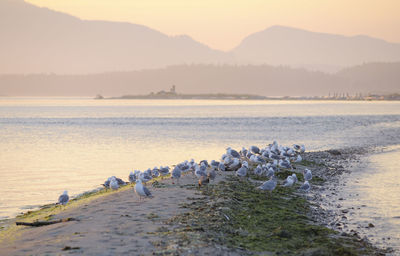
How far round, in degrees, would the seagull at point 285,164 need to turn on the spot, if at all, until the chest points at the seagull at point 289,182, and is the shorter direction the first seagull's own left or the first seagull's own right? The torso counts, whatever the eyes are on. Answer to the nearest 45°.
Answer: approximately 90° to the first seagull's own left

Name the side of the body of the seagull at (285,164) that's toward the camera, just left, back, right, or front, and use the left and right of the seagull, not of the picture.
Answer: left

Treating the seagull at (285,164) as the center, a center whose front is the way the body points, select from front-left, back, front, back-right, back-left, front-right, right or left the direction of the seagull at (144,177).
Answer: front-left

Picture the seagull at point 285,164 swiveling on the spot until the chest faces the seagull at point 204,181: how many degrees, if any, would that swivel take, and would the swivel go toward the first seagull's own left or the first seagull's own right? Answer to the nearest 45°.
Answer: approximately 45° to the first seagull's own left

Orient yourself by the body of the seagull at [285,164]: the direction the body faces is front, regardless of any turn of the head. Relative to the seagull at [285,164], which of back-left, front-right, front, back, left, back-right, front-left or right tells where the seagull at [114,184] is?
front-left

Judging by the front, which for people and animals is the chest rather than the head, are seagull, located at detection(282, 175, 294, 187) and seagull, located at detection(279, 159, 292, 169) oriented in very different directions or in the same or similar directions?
very different directions

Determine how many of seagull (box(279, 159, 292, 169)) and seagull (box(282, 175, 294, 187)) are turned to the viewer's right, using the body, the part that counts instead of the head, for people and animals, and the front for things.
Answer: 1
